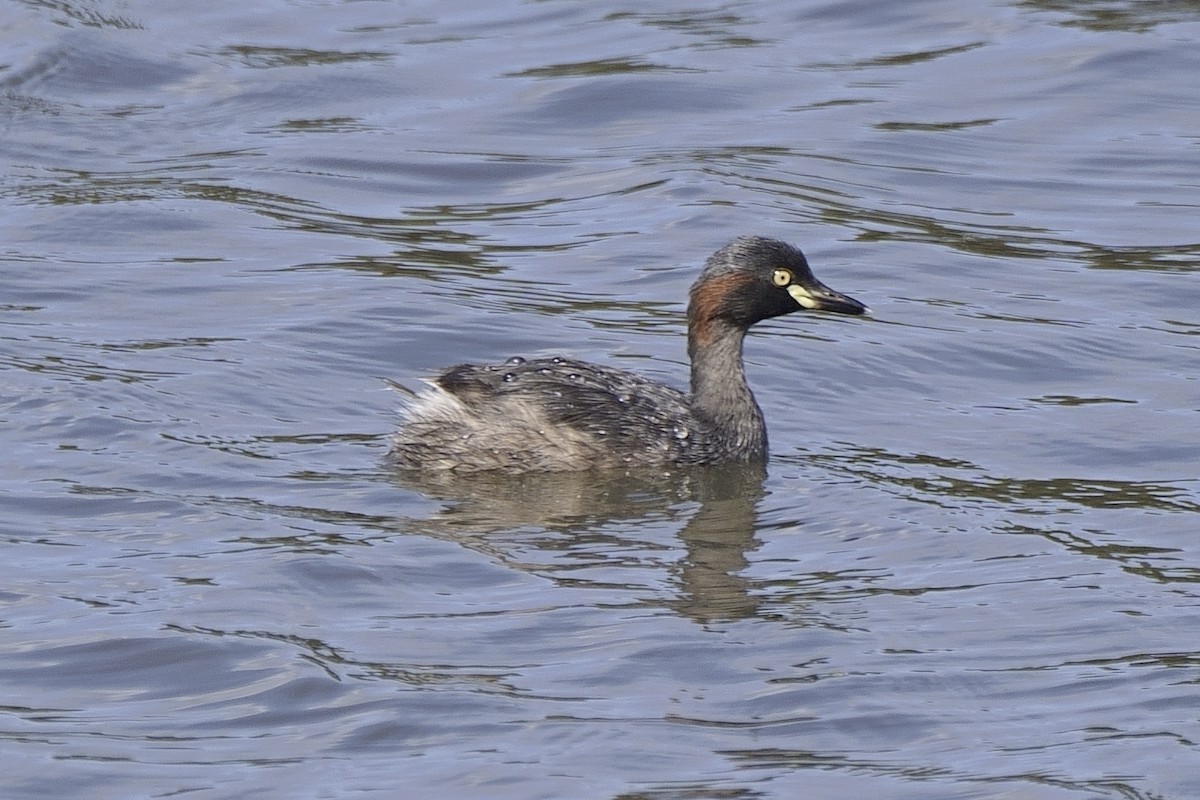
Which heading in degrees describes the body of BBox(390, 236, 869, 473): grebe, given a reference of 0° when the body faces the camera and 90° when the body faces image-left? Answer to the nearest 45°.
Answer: approximately 270°
